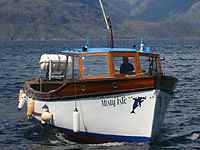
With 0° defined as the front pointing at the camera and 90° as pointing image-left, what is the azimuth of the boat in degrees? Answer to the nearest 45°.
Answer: approximately 315°
